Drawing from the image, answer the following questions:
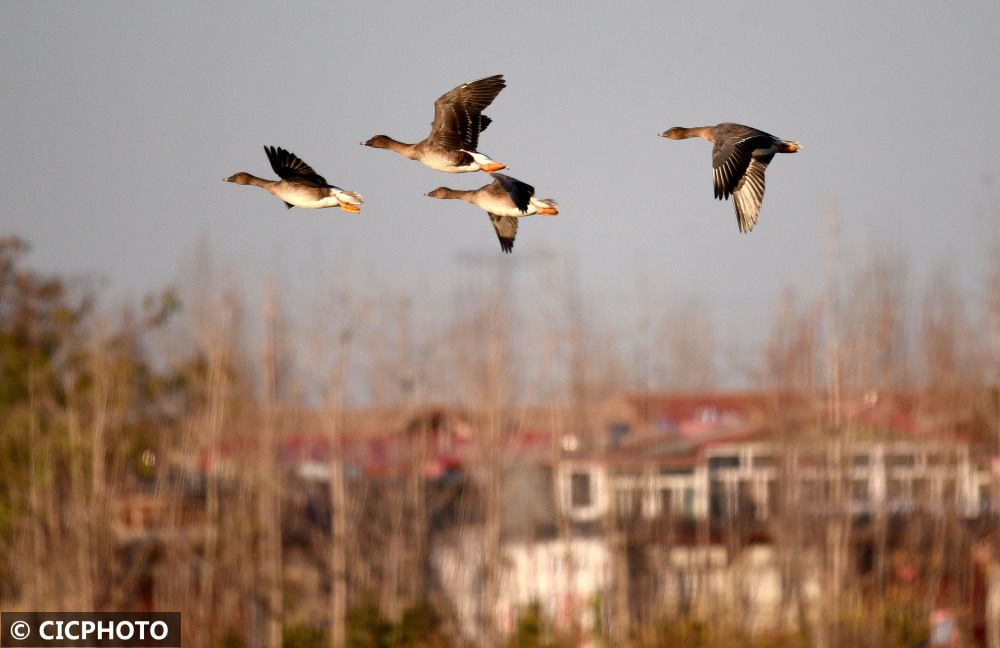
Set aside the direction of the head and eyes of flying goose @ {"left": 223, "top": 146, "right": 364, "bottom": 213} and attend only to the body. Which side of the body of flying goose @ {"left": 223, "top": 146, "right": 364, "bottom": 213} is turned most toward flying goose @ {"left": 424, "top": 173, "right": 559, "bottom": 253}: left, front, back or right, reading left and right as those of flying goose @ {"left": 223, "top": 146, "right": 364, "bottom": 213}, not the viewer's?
back

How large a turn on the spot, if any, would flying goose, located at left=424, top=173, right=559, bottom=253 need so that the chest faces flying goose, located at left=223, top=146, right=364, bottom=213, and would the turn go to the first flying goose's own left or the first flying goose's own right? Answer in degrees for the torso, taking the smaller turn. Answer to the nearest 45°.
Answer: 0° — it already faces it

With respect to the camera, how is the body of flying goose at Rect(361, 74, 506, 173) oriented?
to the viewer's left

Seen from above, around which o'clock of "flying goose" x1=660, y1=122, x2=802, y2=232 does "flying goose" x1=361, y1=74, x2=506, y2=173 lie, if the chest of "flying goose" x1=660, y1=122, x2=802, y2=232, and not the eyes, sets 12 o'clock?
"flying goose" x1=361, y1=74, x2=506, y2=173 is roughly at 12 o'clock from "flying goose" x1=660, y1=122, x2=802, y2=232.

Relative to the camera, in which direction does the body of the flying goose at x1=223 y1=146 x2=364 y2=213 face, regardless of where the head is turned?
to the viewer's left

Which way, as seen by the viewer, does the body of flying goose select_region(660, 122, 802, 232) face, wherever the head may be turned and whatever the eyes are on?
to the viewer's left

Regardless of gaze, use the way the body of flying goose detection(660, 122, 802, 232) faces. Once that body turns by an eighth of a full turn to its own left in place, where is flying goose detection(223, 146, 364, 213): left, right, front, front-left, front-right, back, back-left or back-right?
front-right

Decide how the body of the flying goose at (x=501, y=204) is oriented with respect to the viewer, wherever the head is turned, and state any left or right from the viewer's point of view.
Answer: facing to the left of the viewer

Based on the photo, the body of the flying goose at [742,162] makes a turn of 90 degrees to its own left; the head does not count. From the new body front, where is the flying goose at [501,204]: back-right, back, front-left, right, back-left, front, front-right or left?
right

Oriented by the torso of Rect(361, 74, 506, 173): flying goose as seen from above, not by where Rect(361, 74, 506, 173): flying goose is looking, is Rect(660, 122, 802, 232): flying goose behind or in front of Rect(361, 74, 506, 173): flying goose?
behind
